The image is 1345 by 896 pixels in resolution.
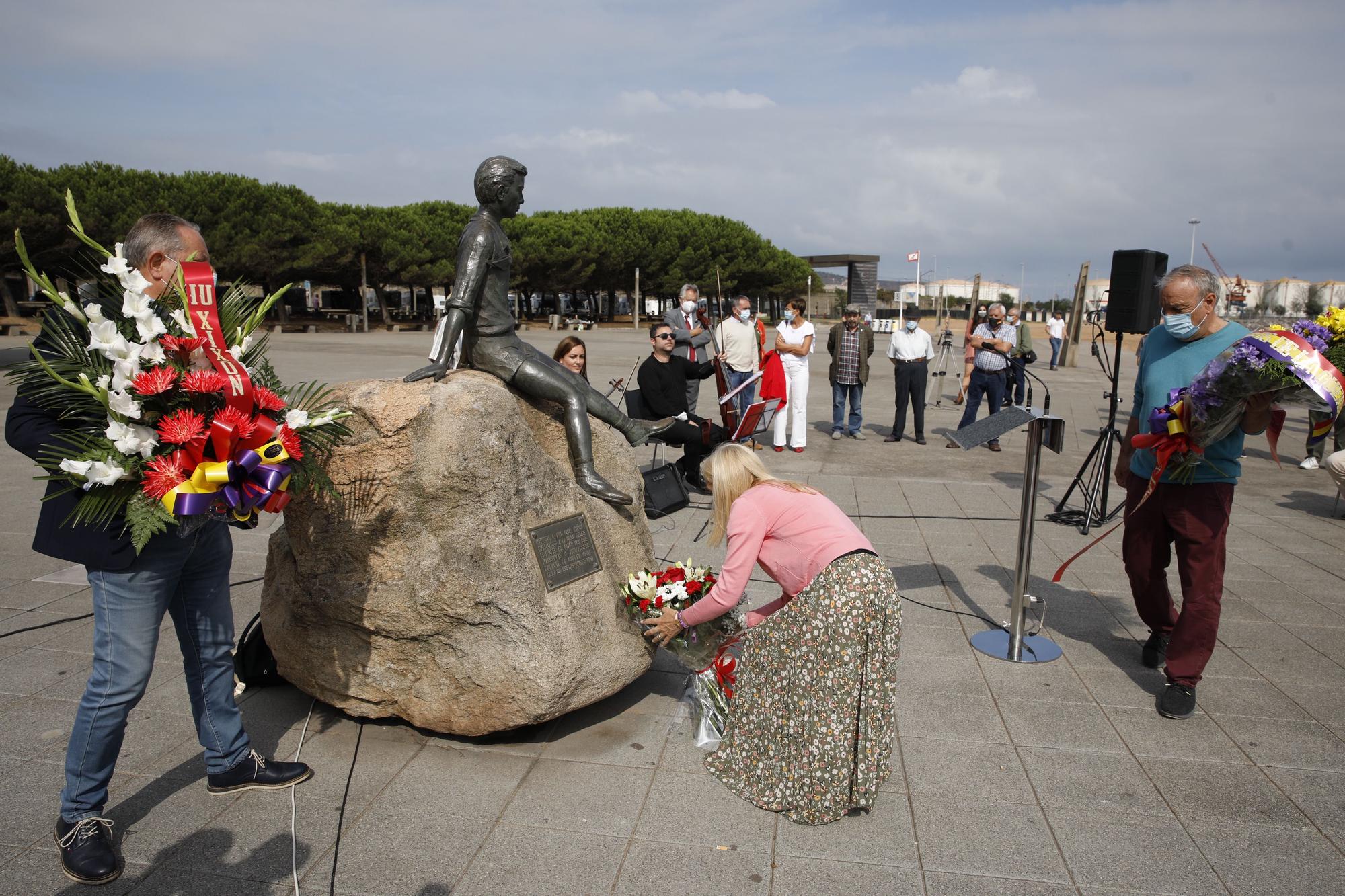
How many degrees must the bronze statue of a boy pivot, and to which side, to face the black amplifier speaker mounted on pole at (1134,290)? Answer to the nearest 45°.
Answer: approximately 45° to its left

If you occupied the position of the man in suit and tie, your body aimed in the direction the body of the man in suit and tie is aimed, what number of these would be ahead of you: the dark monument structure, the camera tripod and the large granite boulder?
1

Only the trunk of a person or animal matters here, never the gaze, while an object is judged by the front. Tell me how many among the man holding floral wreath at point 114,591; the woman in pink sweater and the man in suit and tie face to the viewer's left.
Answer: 1

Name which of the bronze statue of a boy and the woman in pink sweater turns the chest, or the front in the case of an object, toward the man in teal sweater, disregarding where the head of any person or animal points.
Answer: the bronze statue of a boy

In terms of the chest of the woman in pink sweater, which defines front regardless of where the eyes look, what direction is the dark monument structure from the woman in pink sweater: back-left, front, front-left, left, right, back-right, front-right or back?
right

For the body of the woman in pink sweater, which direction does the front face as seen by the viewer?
to the viewer's left

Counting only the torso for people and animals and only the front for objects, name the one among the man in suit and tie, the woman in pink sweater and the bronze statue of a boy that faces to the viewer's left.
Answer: the woman in pink sweater

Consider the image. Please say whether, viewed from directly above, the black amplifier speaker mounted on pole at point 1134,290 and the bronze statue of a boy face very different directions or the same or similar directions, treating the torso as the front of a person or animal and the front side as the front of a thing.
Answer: very different directions

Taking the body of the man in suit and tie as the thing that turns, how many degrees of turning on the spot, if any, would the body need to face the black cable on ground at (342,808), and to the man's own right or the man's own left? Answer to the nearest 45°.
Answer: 0° — they already face it

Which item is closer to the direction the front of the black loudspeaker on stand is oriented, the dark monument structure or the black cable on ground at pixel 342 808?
the black cable on ground

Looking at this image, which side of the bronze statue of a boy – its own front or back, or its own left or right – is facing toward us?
right

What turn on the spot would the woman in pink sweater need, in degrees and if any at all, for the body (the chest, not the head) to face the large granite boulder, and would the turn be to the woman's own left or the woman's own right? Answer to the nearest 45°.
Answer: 0° — they already face it

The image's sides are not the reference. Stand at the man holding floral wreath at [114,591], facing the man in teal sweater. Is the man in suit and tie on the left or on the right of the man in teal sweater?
left
